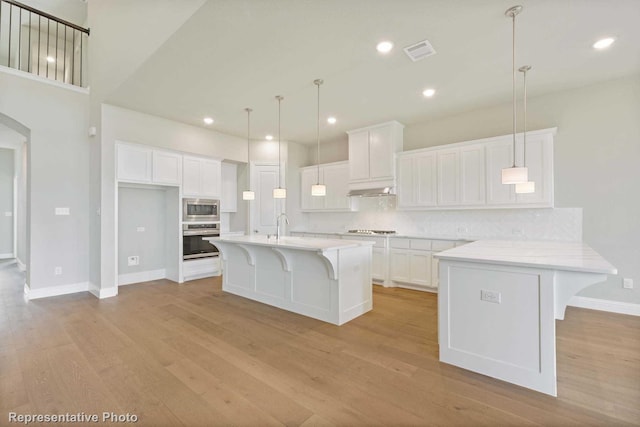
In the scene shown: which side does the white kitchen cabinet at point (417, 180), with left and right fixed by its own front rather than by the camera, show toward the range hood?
right

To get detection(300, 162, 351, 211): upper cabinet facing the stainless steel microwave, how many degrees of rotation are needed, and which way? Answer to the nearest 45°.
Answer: approximately 45° to its right

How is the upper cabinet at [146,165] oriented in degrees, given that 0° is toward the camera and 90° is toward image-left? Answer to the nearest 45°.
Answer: approximately 315°

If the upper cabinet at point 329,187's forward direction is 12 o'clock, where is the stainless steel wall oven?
The stainless steel wall oven is roughly at 1 o'clock from the upper cabinet.

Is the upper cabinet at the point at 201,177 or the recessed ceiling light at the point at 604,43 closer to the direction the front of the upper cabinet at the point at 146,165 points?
the recessed ceiling light

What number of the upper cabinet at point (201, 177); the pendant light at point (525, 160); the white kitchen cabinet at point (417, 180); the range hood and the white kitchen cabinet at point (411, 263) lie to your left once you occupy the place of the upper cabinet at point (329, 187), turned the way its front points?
4
